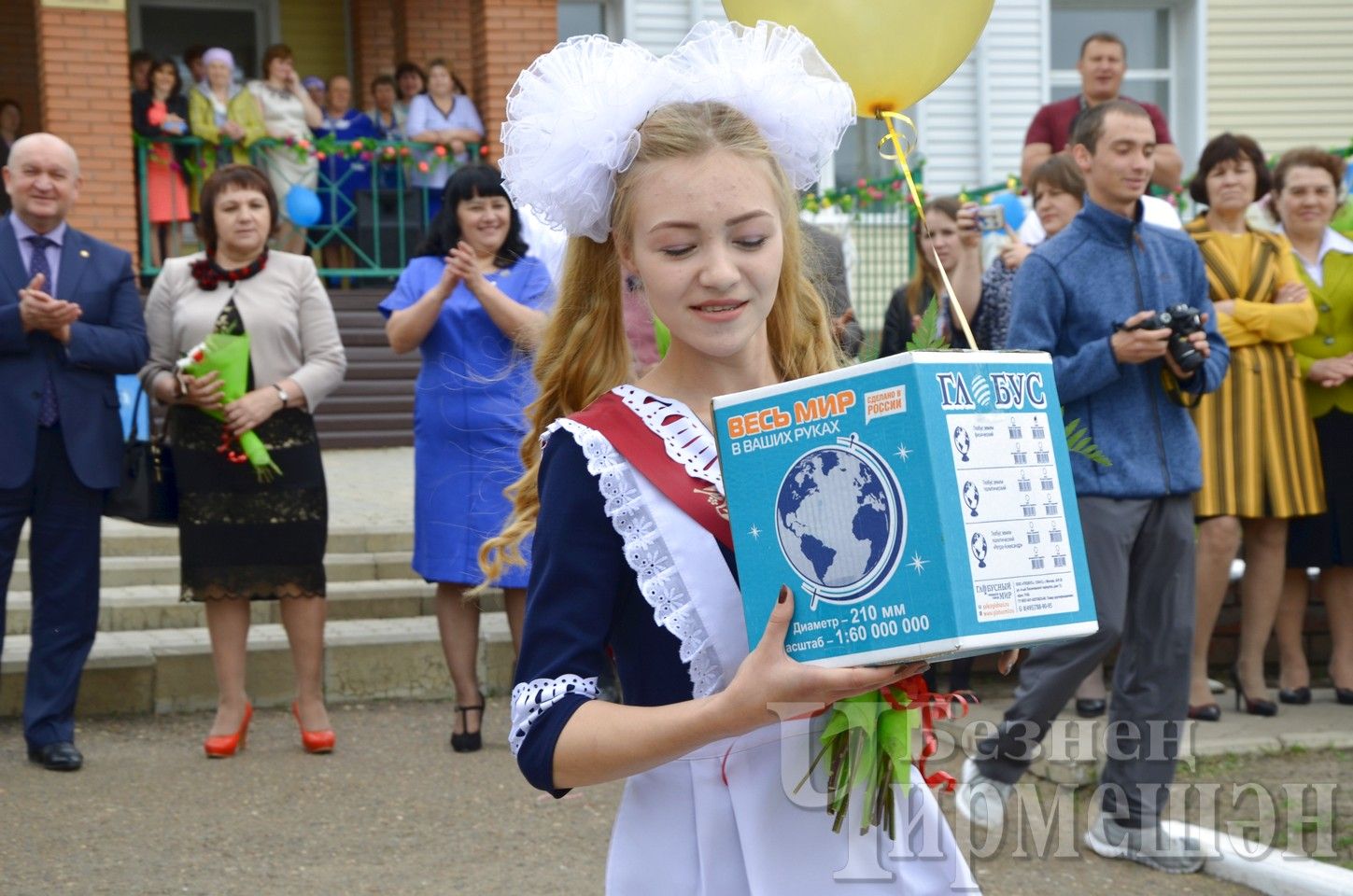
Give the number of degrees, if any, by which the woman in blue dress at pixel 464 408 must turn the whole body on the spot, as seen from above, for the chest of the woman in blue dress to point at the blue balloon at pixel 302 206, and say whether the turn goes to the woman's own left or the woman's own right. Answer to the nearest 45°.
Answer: approximately 180°

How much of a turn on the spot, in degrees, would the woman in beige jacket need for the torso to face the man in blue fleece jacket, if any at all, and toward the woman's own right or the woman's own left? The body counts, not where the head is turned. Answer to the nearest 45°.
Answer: approximately 45° to the woman's own left

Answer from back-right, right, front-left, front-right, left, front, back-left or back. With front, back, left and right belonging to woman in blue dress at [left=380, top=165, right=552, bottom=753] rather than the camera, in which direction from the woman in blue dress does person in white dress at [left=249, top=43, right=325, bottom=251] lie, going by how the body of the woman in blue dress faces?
back

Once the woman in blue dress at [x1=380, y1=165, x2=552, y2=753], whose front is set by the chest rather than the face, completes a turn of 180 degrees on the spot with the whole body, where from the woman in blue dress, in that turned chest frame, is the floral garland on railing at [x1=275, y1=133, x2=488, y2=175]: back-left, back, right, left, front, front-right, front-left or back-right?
front

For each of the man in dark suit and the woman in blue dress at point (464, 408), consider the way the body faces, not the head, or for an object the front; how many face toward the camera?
2

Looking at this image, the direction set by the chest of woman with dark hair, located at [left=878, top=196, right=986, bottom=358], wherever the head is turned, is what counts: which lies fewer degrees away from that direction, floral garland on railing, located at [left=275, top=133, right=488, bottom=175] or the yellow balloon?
the yellow balloon

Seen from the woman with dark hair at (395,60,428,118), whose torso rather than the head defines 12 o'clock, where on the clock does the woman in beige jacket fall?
The woman in beige jacket is roughly at 12 o'clock from the woman with dark hair.

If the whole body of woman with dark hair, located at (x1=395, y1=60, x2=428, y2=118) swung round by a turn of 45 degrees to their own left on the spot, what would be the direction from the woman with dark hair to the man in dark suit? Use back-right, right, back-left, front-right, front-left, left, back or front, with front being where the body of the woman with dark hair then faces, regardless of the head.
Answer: front-right

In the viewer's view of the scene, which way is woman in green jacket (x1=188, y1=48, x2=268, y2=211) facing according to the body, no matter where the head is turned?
toward the camera

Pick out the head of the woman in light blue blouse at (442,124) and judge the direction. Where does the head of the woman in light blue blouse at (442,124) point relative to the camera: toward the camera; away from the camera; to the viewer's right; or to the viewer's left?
toward the camera

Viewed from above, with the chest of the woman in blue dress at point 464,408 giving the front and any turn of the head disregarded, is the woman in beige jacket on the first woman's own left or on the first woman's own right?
on the first woman's own right

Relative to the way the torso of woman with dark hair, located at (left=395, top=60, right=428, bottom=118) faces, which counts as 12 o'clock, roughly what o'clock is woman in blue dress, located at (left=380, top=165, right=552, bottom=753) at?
The woman in blue dress is roughly at 12 o'clock from the woman with dark hair.

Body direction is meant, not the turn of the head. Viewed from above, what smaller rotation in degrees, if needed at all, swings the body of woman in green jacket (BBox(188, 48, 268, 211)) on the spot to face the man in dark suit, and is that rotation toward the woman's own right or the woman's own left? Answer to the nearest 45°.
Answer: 0° — they already face them

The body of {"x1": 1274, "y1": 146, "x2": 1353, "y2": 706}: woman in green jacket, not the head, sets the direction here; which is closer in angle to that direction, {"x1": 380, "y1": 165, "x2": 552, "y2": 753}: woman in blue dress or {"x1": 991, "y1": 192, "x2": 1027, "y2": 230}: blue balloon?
the woman in blue dress

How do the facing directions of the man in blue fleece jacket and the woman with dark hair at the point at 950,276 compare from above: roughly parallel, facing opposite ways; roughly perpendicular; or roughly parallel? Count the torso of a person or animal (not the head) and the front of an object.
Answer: roughly parallel

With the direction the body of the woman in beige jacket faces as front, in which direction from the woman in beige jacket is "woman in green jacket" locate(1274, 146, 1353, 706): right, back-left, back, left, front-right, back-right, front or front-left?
left

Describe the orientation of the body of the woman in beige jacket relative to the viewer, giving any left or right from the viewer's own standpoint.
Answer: facing the viewer
